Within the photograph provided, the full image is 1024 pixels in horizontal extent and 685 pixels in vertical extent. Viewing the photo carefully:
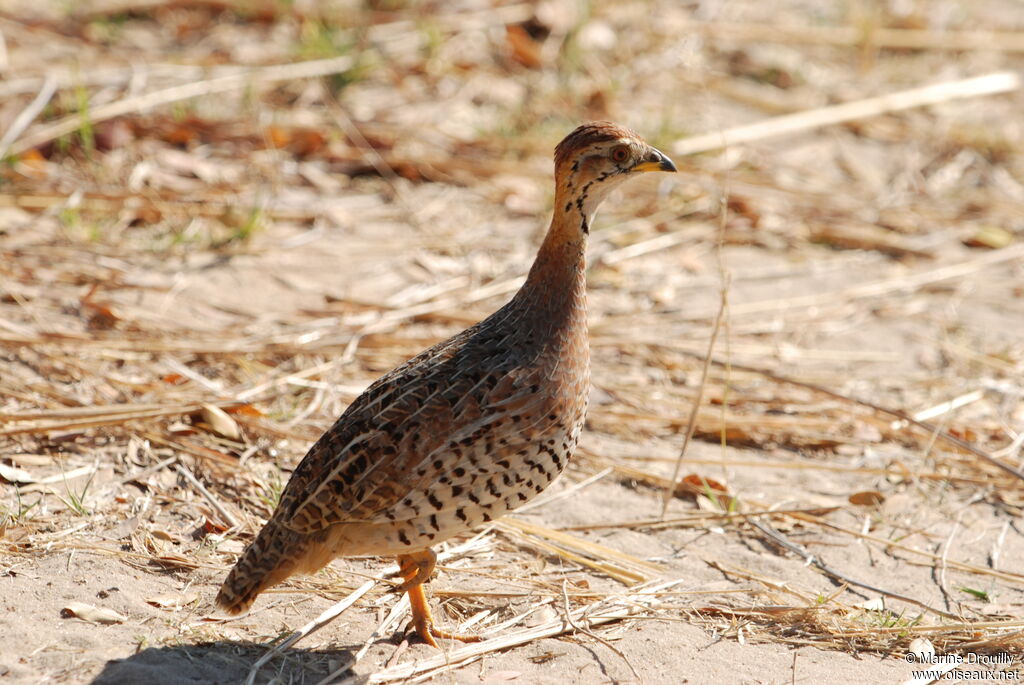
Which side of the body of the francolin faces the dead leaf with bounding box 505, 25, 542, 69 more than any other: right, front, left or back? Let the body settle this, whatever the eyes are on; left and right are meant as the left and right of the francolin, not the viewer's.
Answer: left

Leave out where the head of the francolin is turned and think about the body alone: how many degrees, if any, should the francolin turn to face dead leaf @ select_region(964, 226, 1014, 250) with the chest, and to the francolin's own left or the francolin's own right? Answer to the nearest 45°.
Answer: approximately 45° to the francolin's own left

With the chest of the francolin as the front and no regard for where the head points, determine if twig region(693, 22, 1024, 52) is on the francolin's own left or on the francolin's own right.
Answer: on the francolin's own left

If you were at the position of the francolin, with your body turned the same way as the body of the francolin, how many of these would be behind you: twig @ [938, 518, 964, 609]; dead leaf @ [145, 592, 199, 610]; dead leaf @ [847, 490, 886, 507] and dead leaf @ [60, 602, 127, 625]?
2

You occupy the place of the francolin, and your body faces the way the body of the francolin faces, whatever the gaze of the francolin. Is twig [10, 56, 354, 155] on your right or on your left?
on your left

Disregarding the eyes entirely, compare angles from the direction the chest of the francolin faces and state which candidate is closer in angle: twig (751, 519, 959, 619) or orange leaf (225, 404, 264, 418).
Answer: the twig

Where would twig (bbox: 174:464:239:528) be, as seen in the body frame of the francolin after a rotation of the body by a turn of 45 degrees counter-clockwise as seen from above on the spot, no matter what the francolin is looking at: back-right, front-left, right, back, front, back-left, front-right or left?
left

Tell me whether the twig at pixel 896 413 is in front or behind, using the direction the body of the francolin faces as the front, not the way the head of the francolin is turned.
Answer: in front

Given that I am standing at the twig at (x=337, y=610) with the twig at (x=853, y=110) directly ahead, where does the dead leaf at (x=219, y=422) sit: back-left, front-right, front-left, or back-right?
front-left

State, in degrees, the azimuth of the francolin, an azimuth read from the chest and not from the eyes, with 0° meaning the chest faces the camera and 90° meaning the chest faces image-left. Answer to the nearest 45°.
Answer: approximately 270°

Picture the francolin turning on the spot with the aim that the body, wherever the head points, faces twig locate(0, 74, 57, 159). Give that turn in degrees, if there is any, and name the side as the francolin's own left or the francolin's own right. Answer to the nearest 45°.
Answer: approximately 135° to the francolin's own left

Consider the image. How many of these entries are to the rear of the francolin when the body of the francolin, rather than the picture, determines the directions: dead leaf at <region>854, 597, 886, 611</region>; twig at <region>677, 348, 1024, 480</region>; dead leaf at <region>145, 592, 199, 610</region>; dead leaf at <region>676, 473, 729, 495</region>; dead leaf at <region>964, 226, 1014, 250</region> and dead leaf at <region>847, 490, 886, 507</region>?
1

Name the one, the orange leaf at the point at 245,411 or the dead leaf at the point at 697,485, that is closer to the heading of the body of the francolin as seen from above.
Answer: the dead leaf

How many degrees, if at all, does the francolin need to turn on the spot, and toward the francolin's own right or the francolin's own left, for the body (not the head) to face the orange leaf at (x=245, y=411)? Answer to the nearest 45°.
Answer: approximately 135° to the francolin's own left

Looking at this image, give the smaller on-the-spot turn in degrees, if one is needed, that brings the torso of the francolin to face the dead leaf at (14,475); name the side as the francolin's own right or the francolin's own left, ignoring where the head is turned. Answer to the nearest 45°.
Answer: approximately 135° to the francolin's own left

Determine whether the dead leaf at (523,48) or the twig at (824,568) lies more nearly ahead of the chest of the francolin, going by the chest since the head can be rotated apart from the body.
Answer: the twig
